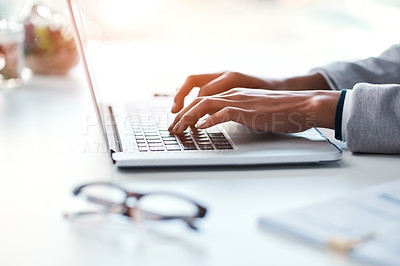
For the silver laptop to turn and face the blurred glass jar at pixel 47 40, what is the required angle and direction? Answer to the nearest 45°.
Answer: approximately 135° to its left

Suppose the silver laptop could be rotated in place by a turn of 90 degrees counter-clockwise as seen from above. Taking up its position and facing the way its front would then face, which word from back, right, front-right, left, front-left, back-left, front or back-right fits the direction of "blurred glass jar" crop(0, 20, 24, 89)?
front-left

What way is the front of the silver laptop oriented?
to the viewer's right
